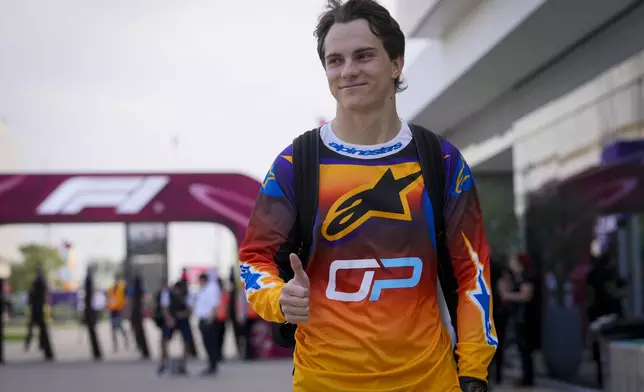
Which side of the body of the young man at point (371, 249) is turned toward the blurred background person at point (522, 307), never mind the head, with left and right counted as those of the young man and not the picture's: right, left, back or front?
back

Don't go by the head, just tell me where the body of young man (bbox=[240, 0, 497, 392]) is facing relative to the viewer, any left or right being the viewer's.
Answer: facing the viewer

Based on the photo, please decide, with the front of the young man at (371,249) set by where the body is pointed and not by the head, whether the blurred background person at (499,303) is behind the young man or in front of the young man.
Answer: behind

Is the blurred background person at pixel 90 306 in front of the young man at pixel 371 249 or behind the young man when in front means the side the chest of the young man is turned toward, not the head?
behind

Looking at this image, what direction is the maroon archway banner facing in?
toward the camera

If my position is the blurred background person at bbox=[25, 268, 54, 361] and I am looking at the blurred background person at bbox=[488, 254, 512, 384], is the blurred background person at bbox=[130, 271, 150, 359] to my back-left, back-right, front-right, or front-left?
front-left
